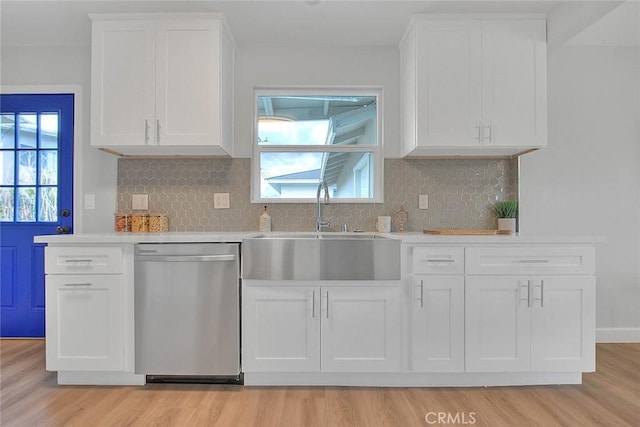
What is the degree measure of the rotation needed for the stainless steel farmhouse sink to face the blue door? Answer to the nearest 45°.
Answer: approximately 90° to its right

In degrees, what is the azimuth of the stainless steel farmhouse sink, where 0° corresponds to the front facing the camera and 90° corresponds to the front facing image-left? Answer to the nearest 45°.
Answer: approximately 0°

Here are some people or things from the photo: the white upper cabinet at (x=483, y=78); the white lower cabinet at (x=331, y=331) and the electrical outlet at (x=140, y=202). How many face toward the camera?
3

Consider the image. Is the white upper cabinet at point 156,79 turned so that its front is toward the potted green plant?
no

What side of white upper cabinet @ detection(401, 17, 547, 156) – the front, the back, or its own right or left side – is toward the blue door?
right

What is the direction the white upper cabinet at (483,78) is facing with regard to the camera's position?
facing the viewer

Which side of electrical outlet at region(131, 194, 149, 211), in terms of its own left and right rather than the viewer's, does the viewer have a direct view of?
front

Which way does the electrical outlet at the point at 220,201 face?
toward the camera

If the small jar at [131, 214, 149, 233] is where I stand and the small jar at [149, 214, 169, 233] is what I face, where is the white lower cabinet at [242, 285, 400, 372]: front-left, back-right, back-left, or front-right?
front-right

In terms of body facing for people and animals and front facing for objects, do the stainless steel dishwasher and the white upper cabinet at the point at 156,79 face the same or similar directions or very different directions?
same or similar directions

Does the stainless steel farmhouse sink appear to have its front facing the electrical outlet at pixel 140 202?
no

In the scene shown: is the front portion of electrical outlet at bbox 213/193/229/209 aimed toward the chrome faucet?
no
